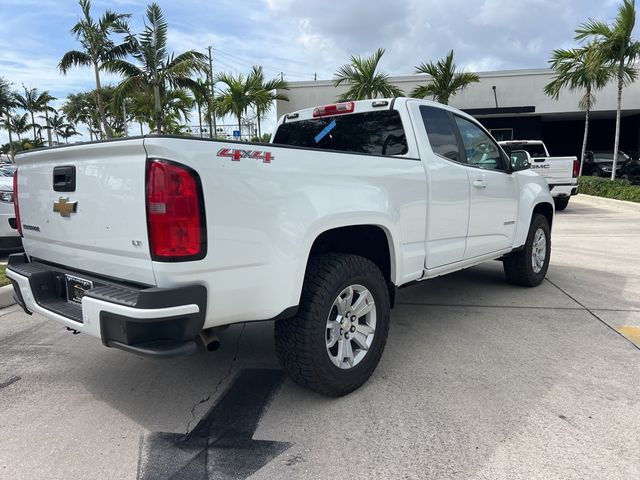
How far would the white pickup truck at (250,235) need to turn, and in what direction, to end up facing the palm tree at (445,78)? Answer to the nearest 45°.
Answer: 0° — it already faces it

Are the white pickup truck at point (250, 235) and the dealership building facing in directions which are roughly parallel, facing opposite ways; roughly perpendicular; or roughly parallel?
roughly parallel, facing opposite ways

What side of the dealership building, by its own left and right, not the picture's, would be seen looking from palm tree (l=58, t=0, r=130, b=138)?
right

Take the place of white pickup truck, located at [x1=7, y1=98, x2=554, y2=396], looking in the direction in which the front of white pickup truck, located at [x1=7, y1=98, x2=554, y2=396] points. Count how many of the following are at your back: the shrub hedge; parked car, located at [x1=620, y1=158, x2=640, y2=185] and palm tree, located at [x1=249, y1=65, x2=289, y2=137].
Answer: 0

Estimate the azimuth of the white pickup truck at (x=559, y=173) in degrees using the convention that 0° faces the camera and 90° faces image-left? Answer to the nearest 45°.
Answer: approximately 135°

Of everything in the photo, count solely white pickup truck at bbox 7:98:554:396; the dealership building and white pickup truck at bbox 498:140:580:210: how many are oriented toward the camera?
1

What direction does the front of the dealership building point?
toward the camera

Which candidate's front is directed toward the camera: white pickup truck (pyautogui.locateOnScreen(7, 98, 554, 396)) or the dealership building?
the dealership building

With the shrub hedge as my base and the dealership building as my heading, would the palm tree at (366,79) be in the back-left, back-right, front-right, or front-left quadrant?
front-left

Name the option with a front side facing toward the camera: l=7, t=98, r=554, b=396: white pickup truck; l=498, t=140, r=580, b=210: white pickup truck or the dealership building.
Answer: the dealership building

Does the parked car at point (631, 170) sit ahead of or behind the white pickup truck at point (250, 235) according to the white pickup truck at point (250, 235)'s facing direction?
ahead

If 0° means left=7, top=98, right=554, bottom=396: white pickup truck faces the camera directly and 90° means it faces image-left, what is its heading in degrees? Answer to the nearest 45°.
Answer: approximately 225°

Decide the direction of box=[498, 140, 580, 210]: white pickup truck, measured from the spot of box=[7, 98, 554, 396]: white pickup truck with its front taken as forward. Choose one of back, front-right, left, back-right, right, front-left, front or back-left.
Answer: front

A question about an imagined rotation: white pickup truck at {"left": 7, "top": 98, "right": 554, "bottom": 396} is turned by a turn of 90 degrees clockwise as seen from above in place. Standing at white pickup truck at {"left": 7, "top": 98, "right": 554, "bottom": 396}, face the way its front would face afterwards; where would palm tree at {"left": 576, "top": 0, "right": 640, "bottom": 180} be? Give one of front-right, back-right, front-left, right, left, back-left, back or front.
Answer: left

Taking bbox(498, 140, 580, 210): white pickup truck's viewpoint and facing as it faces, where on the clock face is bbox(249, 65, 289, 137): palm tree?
The palm tree is roughly at 11 o'clock from the white pickup truck.
